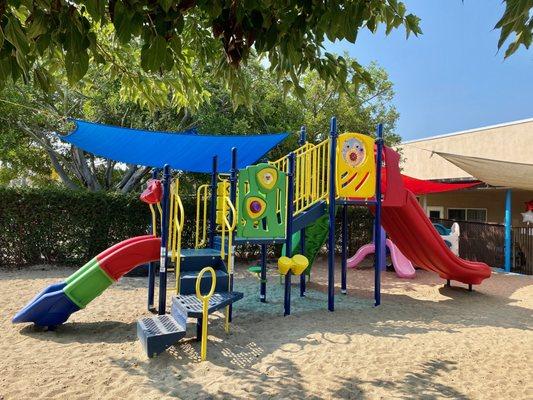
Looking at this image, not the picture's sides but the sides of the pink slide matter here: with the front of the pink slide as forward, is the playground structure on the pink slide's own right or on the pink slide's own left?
on the pink slide's own right

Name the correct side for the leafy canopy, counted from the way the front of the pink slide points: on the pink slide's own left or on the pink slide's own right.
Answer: on the pink slide's own right

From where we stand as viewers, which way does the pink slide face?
facing the viewer and to the right of the viewer

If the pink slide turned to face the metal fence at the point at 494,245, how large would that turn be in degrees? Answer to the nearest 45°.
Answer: approximately 90° to its left

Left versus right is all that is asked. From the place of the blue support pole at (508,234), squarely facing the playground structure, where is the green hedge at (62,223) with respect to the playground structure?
right

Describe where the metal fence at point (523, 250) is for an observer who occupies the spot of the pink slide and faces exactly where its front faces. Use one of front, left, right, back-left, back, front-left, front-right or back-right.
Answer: left

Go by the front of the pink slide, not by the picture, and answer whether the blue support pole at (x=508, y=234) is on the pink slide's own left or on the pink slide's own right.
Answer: on the pink slide's own left

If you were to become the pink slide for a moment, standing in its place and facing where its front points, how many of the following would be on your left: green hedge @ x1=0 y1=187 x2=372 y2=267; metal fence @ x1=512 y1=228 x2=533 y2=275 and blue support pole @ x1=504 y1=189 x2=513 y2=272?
2

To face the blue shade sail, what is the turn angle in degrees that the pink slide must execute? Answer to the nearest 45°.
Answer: approximately 90° to its right

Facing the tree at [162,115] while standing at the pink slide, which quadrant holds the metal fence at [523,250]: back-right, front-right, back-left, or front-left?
back-right
